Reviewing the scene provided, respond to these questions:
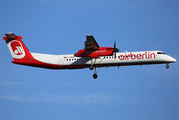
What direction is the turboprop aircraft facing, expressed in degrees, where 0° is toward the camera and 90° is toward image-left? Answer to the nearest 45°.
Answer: approximately 270°

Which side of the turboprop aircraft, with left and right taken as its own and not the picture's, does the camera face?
right
